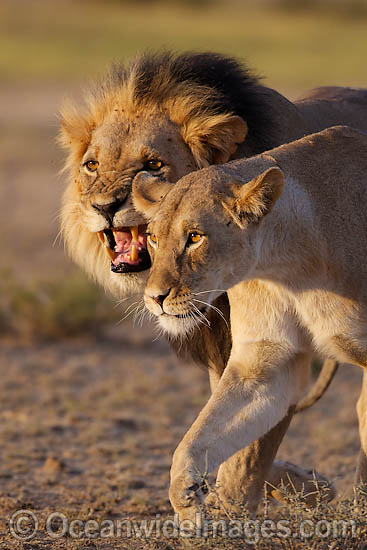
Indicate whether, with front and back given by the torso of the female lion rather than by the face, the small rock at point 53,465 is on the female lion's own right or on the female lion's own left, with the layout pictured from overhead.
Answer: on the female lion's own right

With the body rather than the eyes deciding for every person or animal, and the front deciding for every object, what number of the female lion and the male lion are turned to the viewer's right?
0

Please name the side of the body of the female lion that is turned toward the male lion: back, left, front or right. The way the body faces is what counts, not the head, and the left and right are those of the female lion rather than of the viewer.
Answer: right

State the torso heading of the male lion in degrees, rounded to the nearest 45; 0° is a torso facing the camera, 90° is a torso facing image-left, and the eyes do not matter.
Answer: approximately 45°

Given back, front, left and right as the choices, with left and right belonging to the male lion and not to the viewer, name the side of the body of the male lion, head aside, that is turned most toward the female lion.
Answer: left

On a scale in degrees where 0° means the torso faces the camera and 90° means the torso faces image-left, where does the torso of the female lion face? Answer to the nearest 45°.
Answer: approximately 45°
